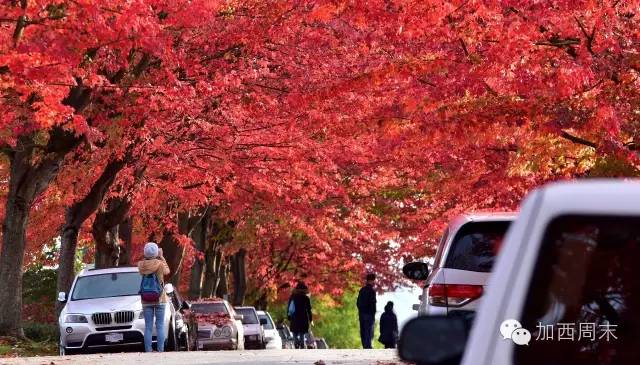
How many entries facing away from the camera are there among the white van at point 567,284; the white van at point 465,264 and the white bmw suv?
2

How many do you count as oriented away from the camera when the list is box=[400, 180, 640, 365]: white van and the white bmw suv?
1

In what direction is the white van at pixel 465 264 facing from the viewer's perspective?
away from the camera

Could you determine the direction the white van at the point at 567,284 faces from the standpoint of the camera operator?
facing away from the viewer

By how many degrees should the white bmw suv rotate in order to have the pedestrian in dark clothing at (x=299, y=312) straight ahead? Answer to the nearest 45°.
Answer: approximately 135° to its left

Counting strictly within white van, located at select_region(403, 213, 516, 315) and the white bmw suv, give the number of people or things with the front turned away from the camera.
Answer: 1

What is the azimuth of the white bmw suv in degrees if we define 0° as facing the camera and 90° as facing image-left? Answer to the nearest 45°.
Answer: approximately 0°

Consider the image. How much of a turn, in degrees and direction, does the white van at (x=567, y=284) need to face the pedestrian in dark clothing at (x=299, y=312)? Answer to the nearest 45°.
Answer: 0° — it already faces them
